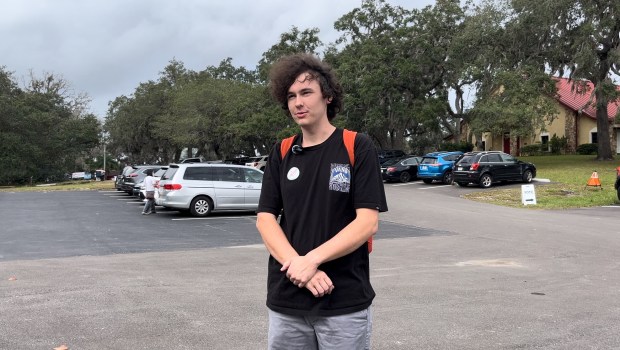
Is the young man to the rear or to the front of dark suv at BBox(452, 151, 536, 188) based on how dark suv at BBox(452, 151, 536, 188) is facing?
to the rear

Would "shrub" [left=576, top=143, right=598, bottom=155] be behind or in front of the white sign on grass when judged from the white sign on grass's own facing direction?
behind

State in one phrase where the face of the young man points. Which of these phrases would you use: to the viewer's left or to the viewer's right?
to the viewer's left

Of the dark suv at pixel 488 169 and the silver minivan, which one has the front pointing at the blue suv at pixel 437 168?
the silver minivan

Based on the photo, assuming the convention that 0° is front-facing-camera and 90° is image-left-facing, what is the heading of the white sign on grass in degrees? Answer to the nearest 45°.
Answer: approximately 0°

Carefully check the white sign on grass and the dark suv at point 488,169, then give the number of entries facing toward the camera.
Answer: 1

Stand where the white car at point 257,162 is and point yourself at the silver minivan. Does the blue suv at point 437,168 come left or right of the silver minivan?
left

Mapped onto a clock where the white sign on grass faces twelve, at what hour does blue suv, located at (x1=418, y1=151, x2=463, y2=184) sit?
The blue suv is roughly at 5 o'clock from the white sign on grass.

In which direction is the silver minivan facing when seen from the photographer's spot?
facing away from the viewer and to the right of the viewer

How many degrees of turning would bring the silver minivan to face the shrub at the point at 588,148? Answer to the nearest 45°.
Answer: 0° — it already faces it
